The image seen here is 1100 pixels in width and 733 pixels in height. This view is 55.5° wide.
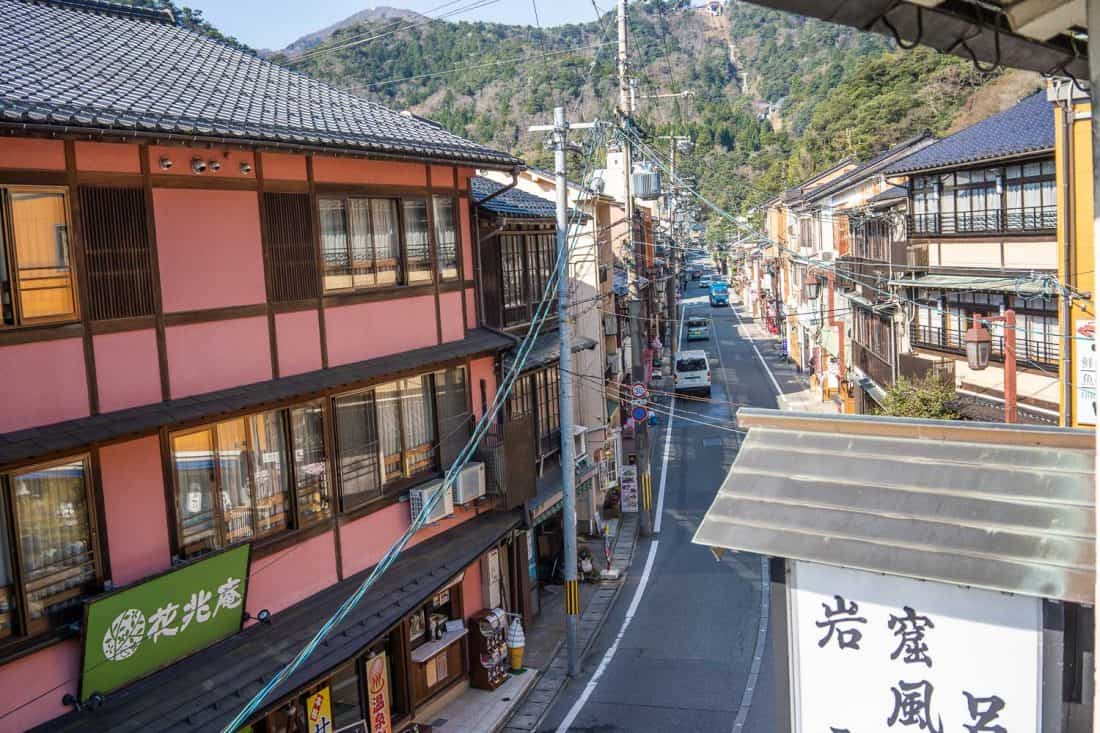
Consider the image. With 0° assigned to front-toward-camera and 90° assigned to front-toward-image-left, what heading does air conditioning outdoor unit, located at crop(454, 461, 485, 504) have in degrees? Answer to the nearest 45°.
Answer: approximately 315°

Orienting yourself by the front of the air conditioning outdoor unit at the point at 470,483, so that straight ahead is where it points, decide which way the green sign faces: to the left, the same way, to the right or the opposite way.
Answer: the same way

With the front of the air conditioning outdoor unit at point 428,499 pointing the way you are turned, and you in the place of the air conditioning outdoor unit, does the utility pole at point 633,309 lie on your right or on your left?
on your left

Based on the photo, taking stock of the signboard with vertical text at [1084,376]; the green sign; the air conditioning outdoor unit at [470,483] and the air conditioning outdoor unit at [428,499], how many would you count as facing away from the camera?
0

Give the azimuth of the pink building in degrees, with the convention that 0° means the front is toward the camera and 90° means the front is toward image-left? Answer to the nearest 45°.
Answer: approximately 315°

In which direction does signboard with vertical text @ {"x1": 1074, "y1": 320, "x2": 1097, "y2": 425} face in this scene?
toward the camera

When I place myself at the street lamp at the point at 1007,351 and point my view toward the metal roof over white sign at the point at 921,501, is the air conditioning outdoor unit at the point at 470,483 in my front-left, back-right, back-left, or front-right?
front-right

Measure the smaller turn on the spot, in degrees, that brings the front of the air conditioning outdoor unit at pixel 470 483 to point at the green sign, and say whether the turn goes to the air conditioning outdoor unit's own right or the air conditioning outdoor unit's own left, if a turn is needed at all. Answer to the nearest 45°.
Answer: approximately 90° to the air conditioning outdoor unit's own right

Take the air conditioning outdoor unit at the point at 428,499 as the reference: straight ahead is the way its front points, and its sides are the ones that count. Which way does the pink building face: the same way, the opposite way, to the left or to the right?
the same way

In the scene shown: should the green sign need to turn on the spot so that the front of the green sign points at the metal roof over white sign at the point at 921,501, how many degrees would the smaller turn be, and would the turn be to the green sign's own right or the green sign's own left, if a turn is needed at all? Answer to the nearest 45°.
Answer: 0° — it already faces it

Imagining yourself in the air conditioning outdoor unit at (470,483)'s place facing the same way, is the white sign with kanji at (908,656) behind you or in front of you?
in front

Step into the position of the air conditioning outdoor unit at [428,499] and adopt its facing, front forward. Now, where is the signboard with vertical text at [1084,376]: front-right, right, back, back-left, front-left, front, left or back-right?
front-left

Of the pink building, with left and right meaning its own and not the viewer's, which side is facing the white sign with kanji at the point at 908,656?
front

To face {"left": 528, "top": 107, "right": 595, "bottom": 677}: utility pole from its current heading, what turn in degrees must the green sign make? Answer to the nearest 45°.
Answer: approximately 90° to its left

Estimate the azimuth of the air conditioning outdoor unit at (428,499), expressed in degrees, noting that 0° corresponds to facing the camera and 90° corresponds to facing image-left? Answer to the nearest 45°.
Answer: approximately 315°

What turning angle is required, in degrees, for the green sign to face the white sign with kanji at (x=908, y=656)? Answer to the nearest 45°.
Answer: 0° — it already faces it
